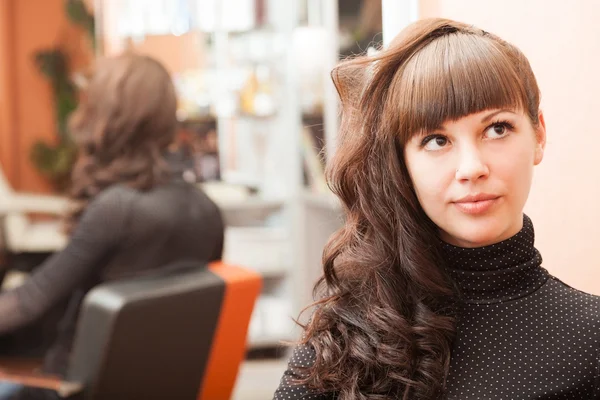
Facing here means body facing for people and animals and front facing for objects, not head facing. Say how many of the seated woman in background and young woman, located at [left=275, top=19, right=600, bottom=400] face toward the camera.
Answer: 1

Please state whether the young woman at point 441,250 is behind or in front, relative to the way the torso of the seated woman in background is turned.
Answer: behind

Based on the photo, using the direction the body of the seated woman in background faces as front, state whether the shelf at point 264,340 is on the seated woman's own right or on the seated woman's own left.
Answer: on the seated woman's own right

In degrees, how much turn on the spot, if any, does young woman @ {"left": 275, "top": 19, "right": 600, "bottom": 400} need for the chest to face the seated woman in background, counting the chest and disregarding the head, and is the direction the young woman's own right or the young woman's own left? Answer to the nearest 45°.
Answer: approximately 135° to the young woman's own right

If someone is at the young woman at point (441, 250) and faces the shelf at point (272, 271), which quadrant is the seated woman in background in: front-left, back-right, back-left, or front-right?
front-left

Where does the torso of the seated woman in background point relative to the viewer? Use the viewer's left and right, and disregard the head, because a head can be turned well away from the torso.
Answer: facing away from the viewer and to the left of the viewer

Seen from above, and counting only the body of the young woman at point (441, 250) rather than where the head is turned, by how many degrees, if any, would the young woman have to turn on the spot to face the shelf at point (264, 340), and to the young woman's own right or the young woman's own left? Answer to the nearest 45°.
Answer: approximately 180°

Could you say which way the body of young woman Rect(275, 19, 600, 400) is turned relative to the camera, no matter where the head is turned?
toward the camera

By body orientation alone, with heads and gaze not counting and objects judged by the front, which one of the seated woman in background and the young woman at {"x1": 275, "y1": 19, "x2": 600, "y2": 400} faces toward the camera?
the young woman

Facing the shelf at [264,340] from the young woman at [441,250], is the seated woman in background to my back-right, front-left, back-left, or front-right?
front-left

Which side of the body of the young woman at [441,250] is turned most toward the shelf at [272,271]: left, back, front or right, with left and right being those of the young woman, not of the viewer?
back

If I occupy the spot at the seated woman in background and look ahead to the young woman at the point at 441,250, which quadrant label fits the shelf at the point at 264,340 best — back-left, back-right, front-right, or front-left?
back-left
